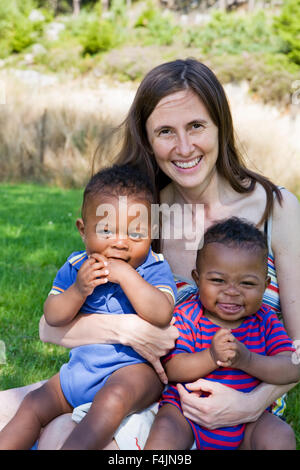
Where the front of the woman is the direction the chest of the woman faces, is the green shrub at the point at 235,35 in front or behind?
behind

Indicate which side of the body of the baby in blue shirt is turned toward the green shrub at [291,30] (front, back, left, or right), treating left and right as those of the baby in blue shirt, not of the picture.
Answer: back

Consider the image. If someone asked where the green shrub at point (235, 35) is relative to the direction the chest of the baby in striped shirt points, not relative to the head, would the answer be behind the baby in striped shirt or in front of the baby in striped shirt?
behind

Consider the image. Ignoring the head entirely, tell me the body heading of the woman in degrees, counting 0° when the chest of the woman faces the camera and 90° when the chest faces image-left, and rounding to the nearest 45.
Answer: approximately 45°

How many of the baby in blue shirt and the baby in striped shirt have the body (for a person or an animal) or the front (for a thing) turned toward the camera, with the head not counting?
2

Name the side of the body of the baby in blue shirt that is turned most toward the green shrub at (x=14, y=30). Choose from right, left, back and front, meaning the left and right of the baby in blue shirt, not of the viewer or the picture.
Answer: back
